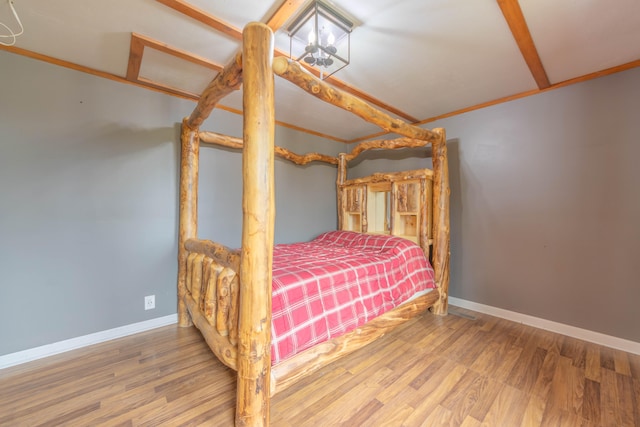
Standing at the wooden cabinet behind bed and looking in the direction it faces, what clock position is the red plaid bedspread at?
The red plaid bedspread is roughly at 11 o'clock from the wooden cabinet behind bed.

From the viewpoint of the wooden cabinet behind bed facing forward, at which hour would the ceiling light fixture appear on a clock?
The ceiling light fixture is roughly at 11 o'clock from the wooden cabinet behind bed.

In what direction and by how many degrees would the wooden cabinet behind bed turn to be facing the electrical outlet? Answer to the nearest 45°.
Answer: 0° — it already faces it

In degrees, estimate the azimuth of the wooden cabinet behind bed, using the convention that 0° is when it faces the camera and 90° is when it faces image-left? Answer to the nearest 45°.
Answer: approximately 45°
